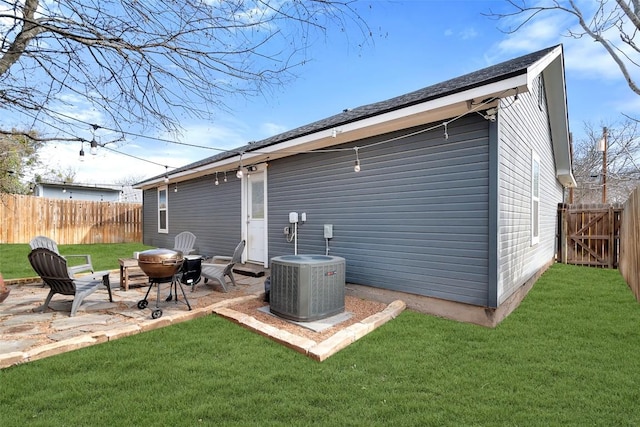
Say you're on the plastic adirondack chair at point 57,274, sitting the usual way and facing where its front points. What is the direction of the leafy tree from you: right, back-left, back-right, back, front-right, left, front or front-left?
front-left

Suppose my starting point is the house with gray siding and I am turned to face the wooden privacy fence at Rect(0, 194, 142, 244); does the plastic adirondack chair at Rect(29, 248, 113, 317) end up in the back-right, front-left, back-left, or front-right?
front-left

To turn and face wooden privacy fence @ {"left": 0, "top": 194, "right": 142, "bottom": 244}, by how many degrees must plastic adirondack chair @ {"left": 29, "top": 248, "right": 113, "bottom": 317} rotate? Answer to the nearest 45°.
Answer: approximately 45° to its left

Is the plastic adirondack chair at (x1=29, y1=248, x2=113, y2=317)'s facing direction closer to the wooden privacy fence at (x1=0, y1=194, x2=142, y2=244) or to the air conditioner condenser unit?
the wooden privacy fence

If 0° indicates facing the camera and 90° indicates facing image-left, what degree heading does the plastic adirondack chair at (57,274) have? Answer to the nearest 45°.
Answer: approximately 225°

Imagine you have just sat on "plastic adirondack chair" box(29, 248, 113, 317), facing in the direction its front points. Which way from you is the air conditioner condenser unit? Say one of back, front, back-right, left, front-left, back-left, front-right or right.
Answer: right
